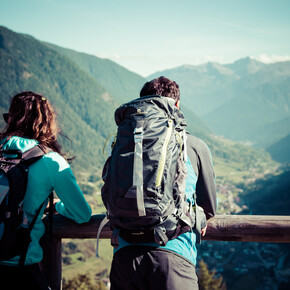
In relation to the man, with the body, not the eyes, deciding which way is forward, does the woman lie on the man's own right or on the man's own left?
on the man's own left

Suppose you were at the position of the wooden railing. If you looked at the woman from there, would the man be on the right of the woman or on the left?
left

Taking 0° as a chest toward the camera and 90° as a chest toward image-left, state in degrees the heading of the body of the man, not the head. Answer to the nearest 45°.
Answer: approximately 180°
